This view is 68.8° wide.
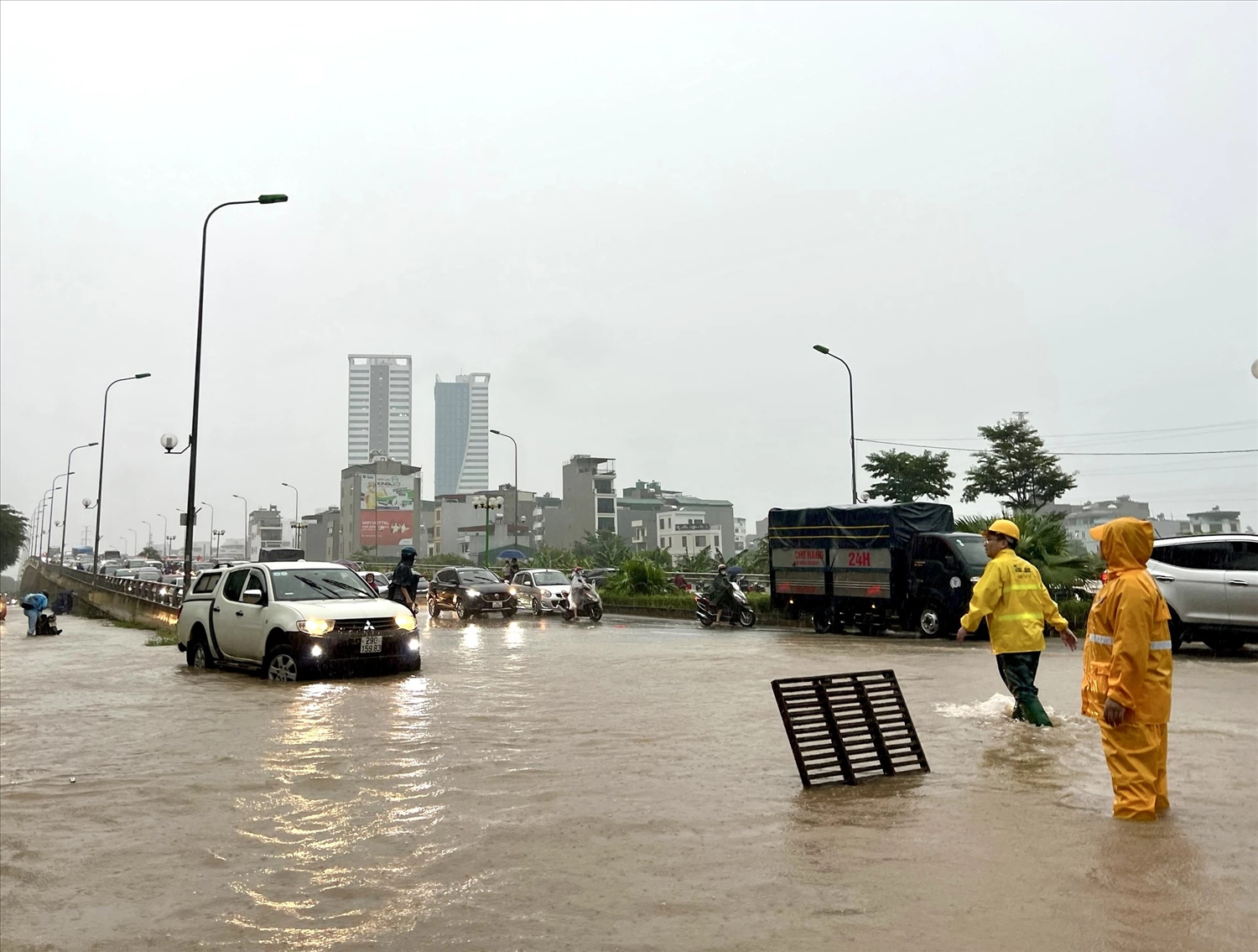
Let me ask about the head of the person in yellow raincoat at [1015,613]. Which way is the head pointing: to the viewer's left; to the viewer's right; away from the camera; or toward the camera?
to the viewer's left

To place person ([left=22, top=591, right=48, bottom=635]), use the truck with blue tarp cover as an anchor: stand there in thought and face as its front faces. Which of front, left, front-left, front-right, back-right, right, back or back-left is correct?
back-right

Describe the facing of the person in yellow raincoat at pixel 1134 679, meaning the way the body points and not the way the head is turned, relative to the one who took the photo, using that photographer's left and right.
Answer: facing to the left of the viewer

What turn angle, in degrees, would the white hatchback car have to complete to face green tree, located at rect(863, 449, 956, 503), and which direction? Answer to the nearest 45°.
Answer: approximately 90° to its left

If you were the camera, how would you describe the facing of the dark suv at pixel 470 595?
facing the viewer and to the right of the viewer

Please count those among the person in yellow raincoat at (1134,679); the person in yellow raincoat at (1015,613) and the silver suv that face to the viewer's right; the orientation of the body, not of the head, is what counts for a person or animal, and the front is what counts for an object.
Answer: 1

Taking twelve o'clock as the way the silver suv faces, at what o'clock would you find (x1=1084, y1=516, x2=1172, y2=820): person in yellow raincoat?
The person in yellow raincoat is roughly at 3 o'clock from the silver suv.

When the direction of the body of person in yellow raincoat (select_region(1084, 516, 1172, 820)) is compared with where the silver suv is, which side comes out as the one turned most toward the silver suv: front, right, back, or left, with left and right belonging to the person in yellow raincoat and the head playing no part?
right

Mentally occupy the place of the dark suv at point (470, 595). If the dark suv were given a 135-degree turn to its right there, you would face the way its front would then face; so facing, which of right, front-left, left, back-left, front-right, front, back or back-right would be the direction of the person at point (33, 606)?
front

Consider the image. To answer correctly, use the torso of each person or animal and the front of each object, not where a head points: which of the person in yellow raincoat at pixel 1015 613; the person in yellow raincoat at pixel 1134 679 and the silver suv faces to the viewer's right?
the silver suv

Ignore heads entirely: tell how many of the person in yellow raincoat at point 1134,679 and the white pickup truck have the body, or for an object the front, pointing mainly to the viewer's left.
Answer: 1
